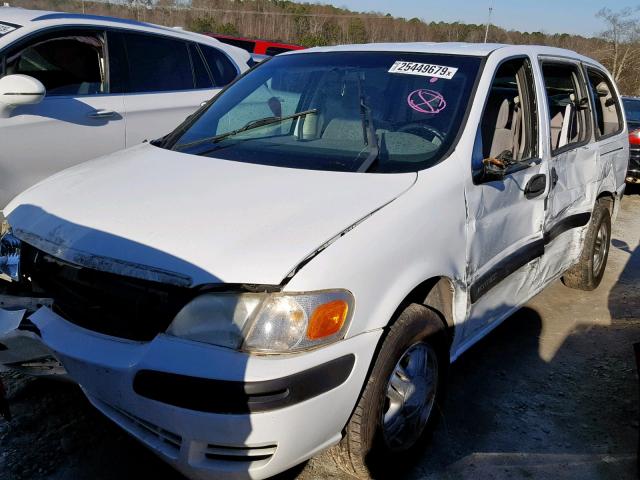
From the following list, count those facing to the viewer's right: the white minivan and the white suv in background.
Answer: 0

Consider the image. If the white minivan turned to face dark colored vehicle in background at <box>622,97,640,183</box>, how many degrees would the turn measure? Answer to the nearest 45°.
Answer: approximately 180°

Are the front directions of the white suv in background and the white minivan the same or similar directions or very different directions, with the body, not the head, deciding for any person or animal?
same or similar directions

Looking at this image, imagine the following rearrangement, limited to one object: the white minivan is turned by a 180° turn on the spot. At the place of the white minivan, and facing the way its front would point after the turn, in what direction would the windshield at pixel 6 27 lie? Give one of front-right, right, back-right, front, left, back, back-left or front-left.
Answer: left

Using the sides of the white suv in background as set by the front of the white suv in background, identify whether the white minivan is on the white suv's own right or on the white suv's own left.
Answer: on the white suv's own left

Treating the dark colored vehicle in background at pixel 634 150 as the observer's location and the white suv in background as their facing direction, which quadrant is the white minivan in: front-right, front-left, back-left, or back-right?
front-left

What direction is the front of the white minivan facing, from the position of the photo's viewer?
facing the viewer and to the left of the viewer

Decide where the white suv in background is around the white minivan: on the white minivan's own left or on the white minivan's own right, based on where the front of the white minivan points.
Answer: on the white minivan's own right
